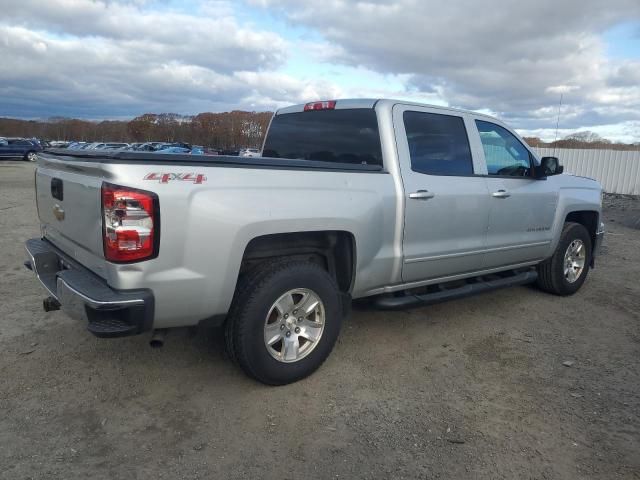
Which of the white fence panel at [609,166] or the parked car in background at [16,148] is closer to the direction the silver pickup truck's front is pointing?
the white fence panel

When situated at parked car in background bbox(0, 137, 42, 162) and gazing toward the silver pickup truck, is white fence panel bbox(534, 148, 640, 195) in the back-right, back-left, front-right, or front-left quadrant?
front-left

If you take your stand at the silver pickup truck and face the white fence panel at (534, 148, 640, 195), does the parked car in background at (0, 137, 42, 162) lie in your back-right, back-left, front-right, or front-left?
front-left

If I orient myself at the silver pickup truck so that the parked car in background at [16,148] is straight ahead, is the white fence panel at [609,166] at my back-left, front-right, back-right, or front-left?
front-right

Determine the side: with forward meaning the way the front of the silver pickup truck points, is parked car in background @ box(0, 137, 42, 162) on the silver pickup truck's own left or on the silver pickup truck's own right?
on the silver pickup truck's own left

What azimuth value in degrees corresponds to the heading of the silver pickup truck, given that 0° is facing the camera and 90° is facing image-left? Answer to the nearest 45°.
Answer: approximately 225°

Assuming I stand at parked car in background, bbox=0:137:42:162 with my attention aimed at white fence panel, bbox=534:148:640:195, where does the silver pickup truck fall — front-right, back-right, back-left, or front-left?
front-right

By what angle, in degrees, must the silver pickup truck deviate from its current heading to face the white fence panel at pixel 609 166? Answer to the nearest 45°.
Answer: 0° — it already faces it
